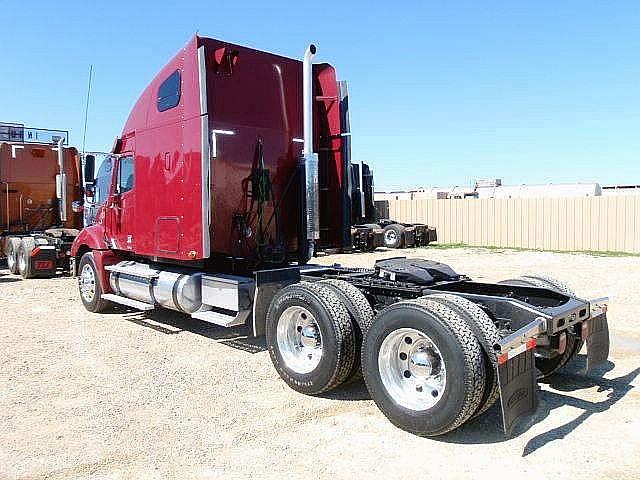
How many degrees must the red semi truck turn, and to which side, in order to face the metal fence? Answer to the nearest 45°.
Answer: approximately 90° to its right

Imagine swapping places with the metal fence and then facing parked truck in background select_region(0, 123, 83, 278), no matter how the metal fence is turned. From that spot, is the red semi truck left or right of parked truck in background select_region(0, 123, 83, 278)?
left

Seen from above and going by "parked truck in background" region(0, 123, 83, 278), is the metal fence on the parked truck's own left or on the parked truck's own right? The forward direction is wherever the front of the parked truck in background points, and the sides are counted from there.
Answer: on the parked truck's own right

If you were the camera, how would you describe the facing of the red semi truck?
facing away from the viewer and to the left of the viewer

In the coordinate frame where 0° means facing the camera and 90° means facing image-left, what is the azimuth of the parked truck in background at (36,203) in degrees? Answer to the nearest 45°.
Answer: approximately 135°

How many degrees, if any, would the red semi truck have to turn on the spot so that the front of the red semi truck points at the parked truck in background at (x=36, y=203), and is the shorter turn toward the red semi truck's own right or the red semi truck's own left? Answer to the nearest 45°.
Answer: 0° — it already faces it
